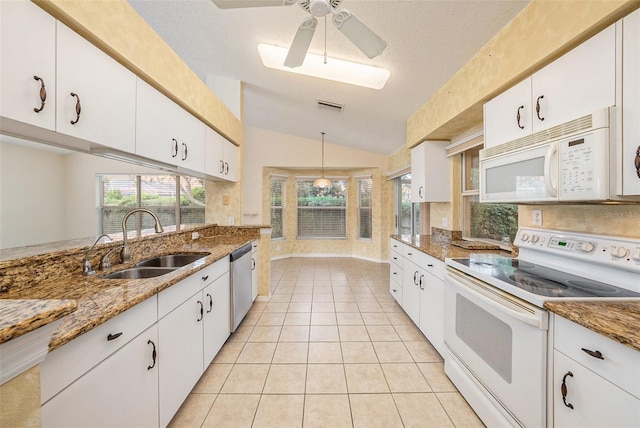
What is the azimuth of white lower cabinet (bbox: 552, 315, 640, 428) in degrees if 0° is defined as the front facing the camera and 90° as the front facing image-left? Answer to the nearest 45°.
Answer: approximately 45°

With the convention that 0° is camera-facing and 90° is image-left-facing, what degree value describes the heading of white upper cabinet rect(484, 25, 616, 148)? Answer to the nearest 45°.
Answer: approximately 45°

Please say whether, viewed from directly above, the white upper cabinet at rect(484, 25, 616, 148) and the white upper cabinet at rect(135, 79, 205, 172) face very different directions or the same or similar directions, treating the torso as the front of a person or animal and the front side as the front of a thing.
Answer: very different directions

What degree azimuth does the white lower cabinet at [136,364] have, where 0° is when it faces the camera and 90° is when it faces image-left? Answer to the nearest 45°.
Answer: approximately 315°

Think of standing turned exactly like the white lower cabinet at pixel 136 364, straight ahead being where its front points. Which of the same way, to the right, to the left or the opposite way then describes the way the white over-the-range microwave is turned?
the opposite way

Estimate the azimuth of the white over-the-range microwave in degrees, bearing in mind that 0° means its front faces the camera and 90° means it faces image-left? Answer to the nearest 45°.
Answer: approximately 45°

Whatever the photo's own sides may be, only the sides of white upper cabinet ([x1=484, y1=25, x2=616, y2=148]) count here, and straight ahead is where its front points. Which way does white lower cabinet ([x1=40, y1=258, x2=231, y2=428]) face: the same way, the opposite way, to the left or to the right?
the opposite way
